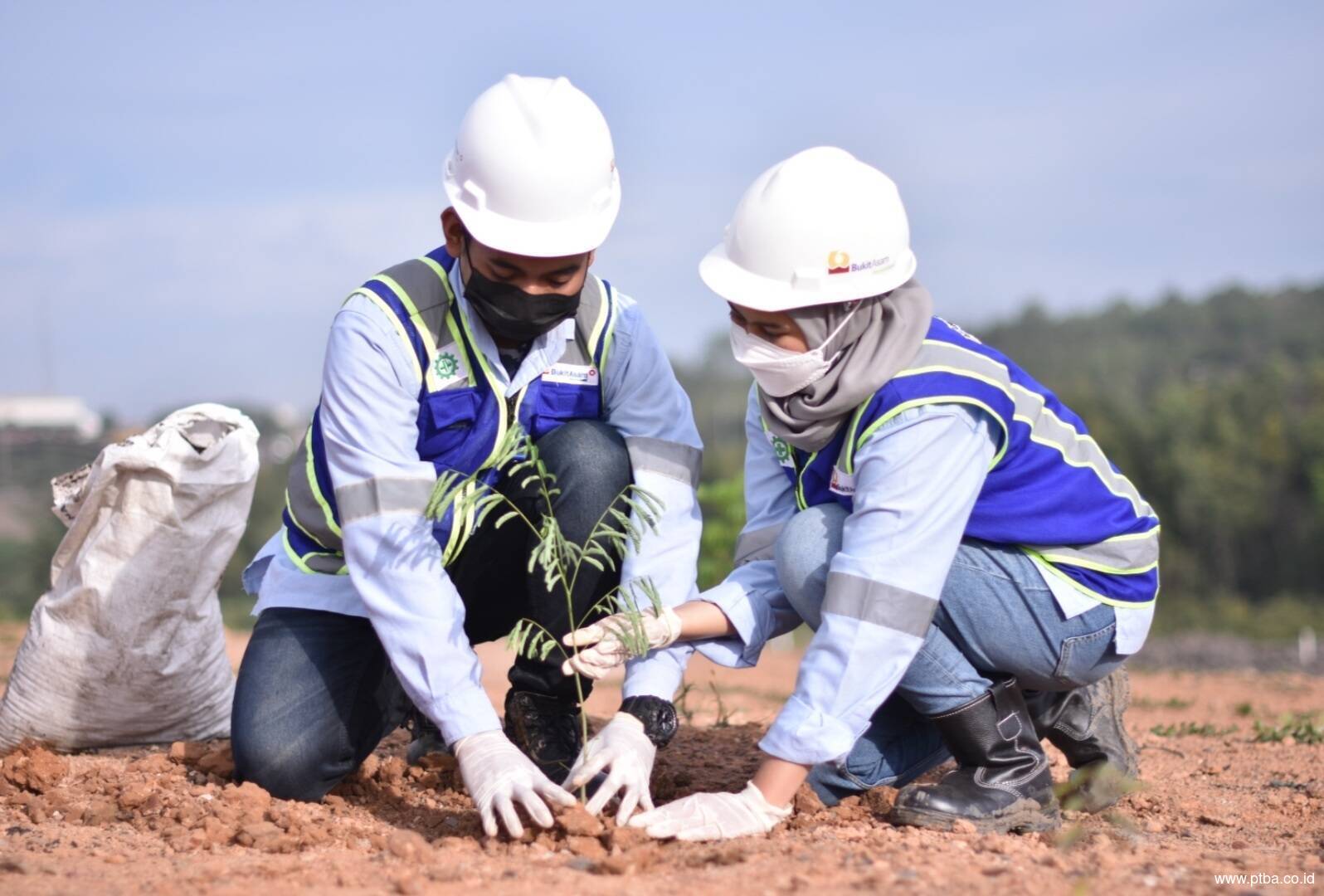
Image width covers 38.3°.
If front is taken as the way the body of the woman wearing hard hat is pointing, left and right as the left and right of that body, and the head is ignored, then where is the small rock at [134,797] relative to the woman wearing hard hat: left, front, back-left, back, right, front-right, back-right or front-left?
front-right

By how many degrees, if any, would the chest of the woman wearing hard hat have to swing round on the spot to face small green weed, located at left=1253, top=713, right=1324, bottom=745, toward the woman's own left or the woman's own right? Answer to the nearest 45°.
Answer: approximately 180°

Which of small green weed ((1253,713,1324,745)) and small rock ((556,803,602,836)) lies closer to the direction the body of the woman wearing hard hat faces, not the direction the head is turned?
the small rock

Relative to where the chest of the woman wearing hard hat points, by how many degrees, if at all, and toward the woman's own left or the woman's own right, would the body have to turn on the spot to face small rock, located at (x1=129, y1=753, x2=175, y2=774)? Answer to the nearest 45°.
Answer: approximately 45° to the woman's own right

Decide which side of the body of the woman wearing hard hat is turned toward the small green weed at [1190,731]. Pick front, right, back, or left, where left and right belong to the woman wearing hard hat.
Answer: back

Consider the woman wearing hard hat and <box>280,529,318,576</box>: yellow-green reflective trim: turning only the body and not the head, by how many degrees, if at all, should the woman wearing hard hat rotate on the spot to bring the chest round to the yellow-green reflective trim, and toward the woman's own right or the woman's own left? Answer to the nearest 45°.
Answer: approximately 45° to the woman's own right

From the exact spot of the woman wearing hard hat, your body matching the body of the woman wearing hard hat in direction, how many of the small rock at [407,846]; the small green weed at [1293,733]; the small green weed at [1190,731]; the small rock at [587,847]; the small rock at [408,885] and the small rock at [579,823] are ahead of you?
4

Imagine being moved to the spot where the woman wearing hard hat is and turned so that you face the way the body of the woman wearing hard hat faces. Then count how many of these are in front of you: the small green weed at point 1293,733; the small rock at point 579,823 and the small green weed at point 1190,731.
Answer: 1

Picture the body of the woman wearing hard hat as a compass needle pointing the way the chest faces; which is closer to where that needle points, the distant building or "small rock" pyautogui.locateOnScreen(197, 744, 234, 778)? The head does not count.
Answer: the small rock

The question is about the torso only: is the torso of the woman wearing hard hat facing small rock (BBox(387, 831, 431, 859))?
yes

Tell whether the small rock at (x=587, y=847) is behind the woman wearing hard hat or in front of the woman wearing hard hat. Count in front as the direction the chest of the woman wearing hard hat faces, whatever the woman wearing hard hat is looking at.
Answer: in front

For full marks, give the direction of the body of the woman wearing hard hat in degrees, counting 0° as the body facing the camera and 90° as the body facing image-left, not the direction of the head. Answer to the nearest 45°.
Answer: approximately 45°
